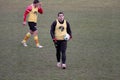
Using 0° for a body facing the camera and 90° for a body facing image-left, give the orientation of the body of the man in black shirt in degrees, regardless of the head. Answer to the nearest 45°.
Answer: approximately 0°
